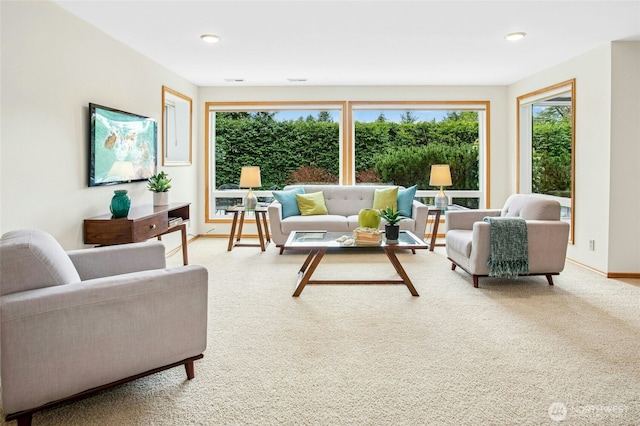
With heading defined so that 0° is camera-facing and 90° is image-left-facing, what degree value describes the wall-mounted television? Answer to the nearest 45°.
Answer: approximately 315°

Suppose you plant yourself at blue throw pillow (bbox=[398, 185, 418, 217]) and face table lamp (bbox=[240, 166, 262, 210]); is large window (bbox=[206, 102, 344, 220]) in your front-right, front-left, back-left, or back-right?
front-right

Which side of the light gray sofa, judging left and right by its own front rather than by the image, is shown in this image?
front

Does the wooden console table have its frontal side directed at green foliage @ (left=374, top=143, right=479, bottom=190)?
no

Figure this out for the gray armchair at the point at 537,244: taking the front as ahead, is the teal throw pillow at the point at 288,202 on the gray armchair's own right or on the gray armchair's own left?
on the gray armchair's own right

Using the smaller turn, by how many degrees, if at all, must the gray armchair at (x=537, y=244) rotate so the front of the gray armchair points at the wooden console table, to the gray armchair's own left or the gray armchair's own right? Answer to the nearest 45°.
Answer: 0° — it already faces it

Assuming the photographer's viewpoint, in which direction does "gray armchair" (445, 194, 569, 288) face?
facing the viewer and to the left of the viewer

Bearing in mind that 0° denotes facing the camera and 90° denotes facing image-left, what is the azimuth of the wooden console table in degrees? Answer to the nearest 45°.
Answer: approximately 315°

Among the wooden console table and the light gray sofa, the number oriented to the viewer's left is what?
0

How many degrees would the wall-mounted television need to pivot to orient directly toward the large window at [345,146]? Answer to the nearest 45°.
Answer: approximately 90° to its left

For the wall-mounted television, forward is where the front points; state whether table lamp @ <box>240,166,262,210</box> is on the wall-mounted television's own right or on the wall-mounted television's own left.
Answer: on the wall-mounted television's own left

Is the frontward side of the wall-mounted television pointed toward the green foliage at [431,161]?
no

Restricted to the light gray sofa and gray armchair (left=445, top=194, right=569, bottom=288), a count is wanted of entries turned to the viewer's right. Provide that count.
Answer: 0
